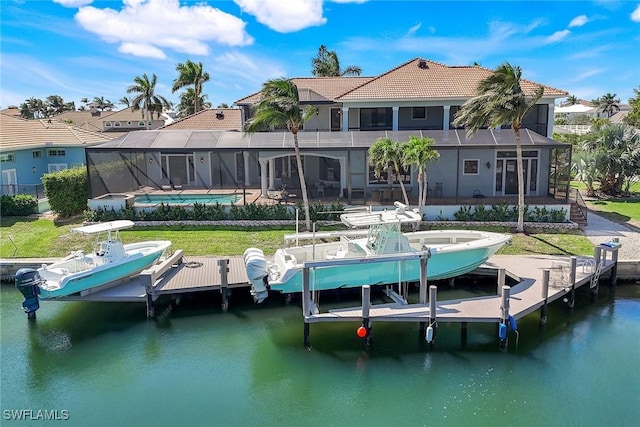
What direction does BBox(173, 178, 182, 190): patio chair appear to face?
toward the camera

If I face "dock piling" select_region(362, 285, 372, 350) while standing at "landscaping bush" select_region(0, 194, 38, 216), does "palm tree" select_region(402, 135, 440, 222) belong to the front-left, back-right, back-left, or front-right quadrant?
front-left

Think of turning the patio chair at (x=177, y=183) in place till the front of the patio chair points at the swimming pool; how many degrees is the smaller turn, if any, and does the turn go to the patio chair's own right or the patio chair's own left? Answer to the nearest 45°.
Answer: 0° — it already faces it

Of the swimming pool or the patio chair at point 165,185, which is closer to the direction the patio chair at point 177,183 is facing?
the swimming pool

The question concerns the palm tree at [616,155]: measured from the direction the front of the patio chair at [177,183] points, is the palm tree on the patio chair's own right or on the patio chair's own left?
on the patio chair's own left

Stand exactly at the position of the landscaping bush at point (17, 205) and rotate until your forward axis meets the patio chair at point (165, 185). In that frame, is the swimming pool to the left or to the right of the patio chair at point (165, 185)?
right

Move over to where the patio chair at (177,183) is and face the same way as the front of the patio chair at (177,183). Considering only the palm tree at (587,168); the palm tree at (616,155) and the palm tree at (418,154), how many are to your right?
0

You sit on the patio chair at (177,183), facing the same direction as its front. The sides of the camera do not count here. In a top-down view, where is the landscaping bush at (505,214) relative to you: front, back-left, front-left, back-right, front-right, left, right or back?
front-left

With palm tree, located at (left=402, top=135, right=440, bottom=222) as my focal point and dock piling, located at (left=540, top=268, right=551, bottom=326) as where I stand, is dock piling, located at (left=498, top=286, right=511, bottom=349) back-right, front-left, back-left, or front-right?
back-left

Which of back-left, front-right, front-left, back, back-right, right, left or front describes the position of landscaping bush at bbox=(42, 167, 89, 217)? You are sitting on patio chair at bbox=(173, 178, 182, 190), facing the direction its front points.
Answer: front-right

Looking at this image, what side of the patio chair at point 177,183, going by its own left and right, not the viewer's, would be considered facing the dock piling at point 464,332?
front

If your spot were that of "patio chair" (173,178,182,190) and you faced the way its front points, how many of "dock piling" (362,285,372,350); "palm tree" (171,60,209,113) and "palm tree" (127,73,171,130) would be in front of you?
1

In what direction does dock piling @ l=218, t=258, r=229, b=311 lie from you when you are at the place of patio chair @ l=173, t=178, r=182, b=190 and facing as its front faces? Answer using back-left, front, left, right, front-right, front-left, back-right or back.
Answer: front

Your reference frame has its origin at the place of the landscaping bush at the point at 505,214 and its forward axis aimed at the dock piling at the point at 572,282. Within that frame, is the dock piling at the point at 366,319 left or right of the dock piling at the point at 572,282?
right

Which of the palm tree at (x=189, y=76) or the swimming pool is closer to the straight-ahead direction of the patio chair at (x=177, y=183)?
the swimming pool
